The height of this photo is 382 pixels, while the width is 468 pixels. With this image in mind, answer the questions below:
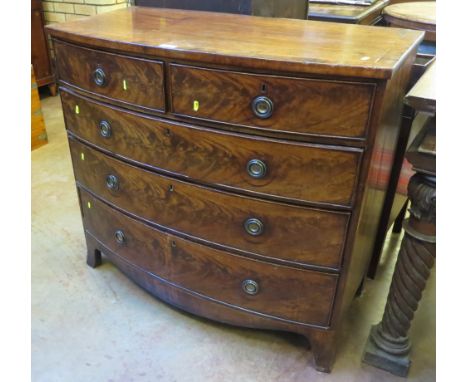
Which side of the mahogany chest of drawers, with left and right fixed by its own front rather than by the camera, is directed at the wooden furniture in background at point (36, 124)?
right

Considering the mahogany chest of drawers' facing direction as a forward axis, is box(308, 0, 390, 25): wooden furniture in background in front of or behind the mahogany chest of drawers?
behind

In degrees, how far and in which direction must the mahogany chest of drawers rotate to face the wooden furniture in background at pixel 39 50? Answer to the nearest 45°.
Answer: approximately 90° to its right

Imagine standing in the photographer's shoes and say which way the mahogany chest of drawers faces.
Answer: facing the viewer and to the left of the viewer

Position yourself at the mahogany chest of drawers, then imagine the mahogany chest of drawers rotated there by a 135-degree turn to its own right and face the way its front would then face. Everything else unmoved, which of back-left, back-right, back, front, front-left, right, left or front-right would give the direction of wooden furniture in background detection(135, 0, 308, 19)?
front
